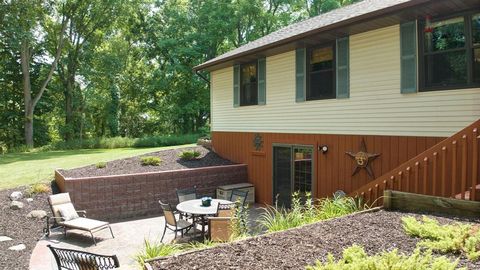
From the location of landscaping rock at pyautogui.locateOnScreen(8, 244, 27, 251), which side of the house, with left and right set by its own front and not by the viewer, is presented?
front

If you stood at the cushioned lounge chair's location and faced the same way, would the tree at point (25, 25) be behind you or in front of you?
behind

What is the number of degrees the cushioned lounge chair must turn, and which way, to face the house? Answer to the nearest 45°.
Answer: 0° — it already faces it

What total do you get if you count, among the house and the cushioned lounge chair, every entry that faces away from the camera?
0

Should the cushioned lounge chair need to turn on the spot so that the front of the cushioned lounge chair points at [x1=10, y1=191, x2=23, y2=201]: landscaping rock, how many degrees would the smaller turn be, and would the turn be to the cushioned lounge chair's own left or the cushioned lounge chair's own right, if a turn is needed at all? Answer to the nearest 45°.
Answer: approximately 180°

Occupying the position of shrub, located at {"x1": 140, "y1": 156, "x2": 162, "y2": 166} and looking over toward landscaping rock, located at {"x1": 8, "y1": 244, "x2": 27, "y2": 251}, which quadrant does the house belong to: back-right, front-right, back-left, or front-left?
front-left

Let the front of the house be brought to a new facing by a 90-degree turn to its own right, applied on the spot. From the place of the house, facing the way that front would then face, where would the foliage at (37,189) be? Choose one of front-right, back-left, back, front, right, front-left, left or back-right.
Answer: front-left

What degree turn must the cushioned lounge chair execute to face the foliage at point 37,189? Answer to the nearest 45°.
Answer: approximately 135° to its left

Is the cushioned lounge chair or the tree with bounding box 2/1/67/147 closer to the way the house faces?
the cushioned lounge chair

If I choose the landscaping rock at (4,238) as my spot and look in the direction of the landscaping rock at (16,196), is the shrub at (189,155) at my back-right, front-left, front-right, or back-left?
front-right

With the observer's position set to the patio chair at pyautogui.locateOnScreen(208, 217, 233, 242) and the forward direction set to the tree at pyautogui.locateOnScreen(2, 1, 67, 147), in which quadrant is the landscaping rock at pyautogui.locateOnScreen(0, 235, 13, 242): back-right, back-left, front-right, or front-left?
front-left

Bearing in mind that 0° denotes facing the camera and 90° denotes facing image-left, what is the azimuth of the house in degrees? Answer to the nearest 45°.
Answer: approximately 45°

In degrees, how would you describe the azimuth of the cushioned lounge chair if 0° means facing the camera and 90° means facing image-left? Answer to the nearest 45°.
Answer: approximately 315°

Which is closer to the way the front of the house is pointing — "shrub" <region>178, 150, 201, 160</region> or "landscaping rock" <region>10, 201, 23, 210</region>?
the landscaping rock

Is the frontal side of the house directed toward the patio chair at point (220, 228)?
yes

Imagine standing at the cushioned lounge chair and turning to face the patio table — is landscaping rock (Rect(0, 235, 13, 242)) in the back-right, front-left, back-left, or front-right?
back-right

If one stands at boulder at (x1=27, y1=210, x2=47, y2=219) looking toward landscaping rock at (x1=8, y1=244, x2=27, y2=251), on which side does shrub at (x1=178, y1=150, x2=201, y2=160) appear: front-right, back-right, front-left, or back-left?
back-left

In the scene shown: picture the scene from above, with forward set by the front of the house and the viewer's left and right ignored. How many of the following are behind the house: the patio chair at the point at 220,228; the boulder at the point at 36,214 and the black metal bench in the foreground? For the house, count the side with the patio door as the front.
0

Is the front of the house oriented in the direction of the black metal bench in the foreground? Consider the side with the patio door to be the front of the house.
yes

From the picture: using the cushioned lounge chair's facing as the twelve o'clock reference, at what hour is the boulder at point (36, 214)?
The boulder is roughly at 6 o'clock from the cushioned lounge chair.
